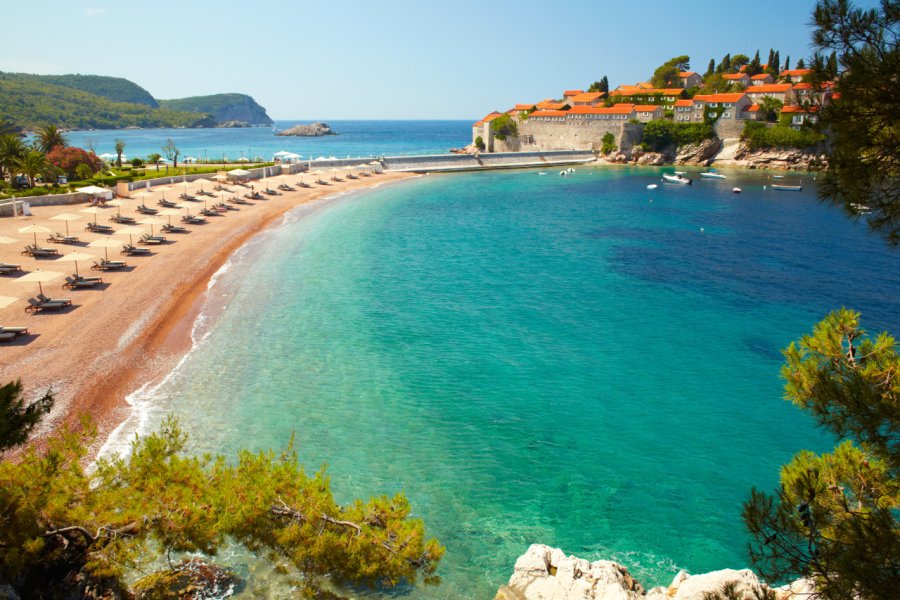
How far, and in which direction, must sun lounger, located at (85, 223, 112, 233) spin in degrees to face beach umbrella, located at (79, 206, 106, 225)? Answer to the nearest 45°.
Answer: approximately 90° to its left

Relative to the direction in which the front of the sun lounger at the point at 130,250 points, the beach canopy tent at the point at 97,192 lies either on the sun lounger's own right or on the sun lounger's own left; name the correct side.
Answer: on the sun lounger's own left

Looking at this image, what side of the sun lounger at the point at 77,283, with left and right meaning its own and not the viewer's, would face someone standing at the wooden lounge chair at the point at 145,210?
left

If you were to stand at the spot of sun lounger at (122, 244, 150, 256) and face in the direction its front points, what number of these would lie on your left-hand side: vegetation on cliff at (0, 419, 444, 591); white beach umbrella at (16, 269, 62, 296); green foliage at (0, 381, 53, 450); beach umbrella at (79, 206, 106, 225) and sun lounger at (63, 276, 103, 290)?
1

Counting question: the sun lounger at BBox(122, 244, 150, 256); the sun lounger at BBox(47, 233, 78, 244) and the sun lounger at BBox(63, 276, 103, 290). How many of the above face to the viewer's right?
3

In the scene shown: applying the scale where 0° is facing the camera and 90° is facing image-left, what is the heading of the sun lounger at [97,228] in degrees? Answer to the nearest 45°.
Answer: approximately 270°

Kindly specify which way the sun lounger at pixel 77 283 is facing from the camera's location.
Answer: facing to the right of the viewer

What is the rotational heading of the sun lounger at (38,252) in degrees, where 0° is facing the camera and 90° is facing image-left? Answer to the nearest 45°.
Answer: approximately 270°

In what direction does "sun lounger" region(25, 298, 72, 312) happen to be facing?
to the viewer's right

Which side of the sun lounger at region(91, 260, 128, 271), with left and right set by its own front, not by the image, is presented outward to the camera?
right

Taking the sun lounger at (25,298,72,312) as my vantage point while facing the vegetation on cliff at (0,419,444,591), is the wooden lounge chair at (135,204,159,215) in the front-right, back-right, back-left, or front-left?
back-left

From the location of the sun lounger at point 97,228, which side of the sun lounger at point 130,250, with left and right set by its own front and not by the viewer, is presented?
left

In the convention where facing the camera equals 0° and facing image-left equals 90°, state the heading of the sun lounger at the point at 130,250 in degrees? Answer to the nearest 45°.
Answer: approximately 270°

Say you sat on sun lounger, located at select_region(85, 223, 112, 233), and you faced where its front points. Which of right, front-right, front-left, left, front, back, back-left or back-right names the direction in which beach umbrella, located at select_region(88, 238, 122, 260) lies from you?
right

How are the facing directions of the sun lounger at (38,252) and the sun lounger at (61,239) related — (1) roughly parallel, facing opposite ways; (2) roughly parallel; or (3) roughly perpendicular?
roughly parallel
